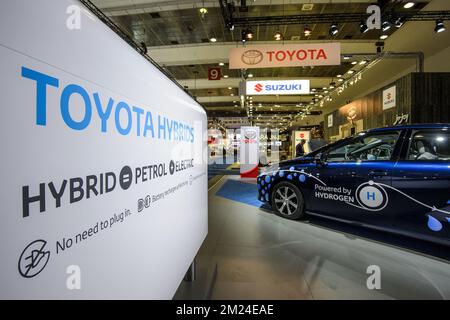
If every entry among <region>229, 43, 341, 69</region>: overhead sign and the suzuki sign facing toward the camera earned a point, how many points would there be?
2

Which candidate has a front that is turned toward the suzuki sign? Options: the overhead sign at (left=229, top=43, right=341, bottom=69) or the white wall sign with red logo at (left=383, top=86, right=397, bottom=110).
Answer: the white wall sign with red logo

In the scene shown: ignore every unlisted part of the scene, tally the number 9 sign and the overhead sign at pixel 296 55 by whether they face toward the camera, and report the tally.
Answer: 2

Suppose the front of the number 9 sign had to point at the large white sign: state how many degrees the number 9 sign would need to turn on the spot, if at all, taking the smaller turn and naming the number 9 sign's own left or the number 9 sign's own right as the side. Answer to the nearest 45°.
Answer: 0° — it already faces it

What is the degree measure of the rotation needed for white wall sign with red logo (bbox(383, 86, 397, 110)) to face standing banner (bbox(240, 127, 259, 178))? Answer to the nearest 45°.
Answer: approximately 45° to its right

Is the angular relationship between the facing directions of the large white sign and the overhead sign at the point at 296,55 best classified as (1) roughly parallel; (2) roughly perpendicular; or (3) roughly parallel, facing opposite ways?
roughly perpendicular

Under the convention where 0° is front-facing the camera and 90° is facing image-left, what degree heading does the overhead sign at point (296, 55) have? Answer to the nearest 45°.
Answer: approximately 0°
